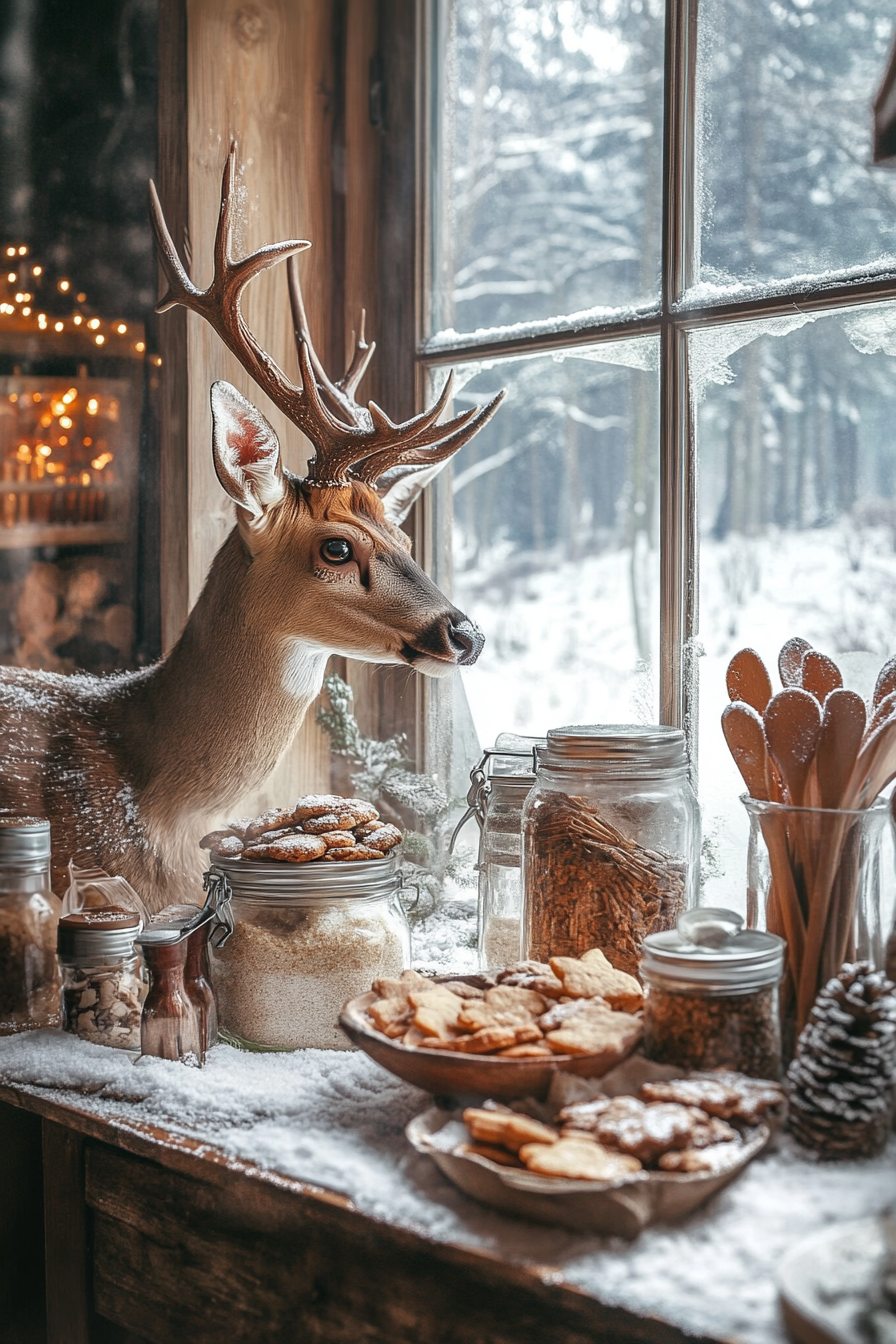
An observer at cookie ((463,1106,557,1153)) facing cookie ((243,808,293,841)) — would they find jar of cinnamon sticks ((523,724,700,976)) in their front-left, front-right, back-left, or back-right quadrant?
front-right

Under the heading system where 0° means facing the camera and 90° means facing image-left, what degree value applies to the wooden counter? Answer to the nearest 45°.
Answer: approximately 45°

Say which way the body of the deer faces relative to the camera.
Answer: to the viewer's right

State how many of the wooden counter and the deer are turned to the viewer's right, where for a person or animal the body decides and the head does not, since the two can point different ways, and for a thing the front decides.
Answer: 1

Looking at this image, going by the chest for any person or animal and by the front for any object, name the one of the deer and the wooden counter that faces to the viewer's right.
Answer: the deer
